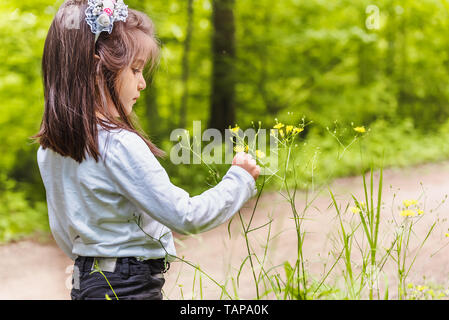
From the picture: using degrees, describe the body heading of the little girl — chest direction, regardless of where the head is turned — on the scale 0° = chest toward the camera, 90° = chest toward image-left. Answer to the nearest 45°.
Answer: approximately 225°

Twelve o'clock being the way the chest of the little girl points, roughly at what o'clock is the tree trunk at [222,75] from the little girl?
The tree trunk is roughly at 11 o'clock from the little girl.

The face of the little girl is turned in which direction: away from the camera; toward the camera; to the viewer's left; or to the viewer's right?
to the viewer's right
